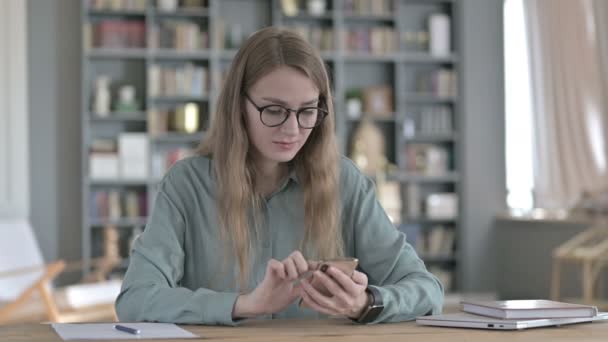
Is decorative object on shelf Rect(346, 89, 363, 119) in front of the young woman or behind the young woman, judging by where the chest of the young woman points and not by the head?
behind

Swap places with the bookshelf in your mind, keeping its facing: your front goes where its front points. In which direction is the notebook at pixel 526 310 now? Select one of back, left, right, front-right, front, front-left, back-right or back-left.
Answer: front

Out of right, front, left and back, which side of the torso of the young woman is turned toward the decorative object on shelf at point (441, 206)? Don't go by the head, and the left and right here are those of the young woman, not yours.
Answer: back

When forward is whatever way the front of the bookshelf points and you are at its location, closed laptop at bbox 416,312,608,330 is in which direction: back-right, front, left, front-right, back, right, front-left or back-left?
front

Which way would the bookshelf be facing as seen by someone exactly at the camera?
facing the viewer

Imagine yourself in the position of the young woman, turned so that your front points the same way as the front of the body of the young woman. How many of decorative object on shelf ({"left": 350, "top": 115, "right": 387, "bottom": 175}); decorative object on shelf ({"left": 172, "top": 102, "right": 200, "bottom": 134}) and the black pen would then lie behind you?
2

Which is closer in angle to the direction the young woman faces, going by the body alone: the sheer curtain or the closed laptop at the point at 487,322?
the closed laptop

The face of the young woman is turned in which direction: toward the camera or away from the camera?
toward the camera

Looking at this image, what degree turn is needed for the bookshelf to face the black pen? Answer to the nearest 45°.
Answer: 0° — it already faces it

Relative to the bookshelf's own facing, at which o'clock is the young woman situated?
The young woman is roughly at 12 o'clock from the bookshelf.

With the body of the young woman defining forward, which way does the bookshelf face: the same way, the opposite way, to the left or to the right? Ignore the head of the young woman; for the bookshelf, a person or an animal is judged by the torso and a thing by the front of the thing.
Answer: the same way

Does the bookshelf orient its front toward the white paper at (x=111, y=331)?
yes

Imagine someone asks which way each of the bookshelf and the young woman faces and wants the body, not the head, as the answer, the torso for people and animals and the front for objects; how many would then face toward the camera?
2

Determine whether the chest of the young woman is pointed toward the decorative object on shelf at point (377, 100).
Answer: no

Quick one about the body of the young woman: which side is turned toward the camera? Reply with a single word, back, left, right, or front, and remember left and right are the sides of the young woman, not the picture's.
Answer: front

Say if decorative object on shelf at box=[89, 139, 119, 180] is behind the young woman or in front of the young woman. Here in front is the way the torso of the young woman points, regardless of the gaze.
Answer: behind

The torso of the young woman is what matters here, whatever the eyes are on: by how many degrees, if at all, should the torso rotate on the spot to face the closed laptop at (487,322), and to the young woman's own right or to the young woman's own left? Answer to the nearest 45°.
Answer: approximately 45° to the young woman's own left

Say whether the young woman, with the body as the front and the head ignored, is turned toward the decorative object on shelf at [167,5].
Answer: no

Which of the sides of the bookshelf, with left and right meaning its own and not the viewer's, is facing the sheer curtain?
left
